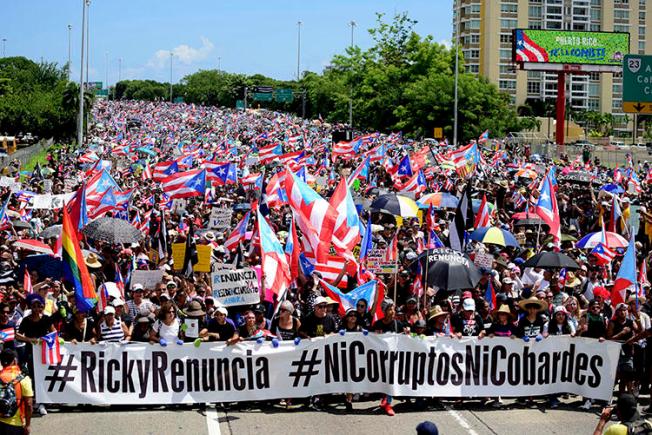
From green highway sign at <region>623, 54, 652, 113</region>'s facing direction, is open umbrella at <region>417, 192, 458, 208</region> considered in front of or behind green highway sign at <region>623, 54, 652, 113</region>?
in front

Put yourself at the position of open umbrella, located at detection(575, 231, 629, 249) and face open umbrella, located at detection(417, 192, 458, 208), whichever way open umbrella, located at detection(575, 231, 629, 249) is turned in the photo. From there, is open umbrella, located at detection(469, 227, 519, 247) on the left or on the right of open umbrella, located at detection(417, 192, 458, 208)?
left

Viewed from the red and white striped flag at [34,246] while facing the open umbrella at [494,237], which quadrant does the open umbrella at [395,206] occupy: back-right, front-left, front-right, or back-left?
front-left

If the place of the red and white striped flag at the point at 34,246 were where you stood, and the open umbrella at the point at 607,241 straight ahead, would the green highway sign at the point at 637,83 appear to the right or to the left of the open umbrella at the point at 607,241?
left

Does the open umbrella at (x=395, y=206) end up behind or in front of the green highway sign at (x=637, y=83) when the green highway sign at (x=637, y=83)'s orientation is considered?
in front

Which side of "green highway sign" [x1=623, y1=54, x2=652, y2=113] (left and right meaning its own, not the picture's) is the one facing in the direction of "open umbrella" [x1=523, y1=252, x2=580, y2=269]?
front

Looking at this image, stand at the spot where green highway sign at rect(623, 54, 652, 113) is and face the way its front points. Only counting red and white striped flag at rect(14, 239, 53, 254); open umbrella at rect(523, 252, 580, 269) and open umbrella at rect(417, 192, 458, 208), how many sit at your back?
0

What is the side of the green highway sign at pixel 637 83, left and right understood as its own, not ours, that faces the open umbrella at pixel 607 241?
front

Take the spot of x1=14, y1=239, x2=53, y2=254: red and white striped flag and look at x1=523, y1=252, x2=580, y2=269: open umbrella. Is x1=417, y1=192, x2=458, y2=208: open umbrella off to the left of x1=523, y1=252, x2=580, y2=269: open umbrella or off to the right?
left

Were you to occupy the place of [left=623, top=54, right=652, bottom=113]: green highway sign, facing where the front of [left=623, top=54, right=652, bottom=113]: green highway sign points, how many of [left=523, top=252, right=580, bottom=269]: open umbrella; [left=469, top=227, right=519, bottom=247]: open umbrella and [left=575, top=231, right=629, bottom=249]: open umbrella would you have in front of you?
3

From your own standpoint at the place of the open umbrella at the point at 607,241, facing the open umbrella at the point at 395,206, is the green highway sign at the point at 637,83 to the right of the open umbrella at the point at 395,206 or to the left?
right

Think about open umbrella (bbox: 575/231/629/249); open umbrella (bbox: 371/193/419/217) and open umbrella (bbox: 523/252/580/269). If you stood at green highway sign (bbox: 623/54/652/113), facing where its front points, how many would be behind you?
0

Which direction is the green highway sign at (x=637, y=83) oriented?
toward the camera
